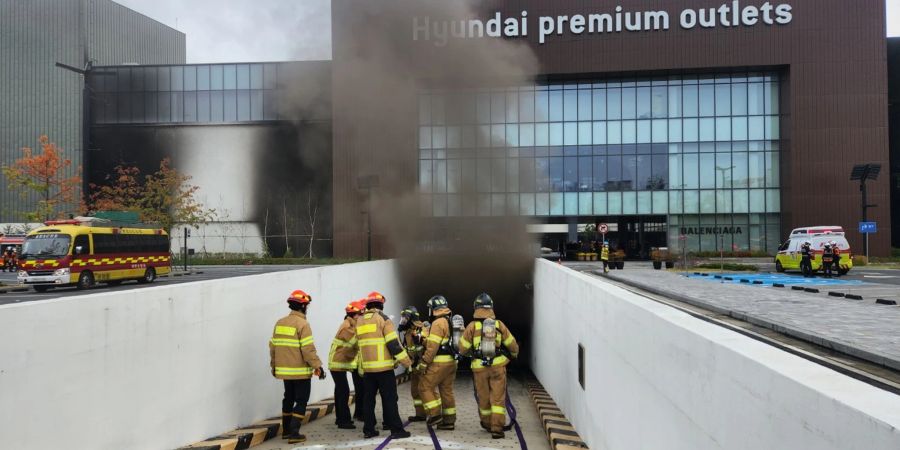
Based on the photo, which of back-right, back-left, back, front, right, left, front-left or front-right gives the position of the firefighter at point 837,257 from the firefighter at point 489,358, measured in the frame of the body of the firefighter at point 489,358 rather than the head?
front-right

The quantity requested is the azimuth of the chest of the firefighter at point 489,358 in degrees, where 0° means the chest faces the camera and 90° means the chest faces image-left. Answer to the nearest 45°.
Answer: approximately 180°

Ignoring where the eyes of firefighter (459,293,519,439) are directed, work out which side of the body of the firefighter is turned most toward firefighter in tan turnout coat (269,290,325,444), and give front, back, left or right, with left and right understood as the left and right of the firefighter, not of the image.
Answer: left

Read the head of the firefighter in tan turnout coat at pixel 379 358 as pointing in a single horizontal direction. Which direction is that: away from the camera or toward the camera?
away from the camera

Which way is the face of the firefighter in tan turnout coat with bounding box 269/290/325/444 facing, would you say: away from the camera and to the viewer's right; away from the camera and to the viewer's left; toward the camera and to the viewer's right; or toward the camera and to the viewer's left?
away from the camera and to the viewer's right
